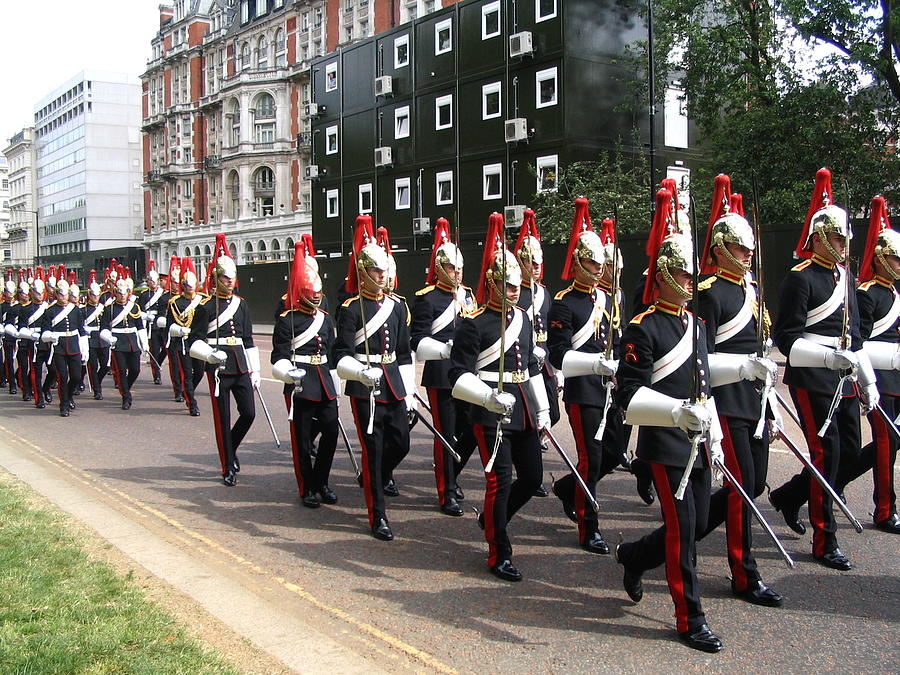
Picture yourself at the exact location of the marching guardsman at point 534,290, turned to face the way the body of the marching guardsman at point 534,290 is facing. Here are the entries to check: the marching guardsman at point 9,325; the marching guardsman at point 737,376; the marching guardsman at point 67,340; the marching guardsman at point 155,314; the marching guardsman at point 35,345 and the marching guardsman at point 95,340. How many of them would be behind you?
5

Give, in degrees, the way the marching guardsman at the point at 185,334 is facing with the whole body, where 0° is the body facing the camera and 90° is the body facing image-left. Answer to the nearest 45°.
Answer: approximately 315°

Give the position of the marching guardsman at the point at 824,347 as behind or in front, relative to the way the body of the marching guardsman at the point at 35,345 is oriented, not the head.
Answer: in front

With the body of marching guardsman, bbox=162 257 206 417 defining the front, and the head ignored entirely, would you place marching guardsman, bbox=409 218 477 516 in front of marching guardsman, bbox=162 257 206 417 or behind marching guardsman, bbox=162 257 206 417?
in front

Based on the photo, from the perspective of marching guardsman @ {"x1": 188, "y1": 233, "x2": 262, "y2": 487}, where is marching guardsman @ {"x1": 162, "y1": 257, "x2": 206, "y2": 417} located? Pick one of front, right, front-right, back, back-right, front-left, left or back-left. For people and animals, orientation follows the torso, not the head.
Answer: back-left

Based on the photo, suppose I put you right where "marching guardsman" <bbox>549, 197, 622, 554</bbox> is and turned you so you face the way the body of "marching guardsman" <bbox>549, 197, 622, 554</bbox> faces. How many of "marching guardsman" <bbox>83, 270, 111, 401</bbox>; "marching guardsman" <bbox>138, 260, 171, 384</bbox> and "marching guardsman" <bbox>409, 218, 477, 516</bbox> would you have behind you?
3

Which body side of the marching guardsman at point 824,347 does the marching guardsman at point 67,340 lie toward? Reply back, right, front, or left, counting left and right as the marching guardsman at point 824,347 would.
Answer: back

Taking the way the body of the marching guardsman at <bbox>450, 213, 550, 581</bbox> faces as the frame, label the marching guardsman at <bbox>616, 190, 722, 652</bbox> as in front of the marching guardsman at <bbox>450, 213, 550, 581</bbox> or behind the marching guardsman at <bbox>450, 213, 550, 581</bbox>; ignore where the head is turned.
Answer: in front

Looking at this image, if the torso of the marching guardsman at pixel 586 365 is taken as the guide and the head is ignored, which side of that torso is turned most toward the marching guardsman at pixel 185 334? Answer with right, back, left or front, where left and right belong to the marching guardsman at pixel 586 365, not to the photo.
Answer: back

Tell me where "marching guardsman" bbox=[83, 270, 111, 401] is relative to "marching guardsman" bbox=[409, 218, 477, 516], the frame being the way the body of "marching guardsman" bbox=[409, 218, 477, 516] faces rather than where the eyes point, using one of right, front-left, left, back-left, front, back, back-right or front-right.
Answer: back
